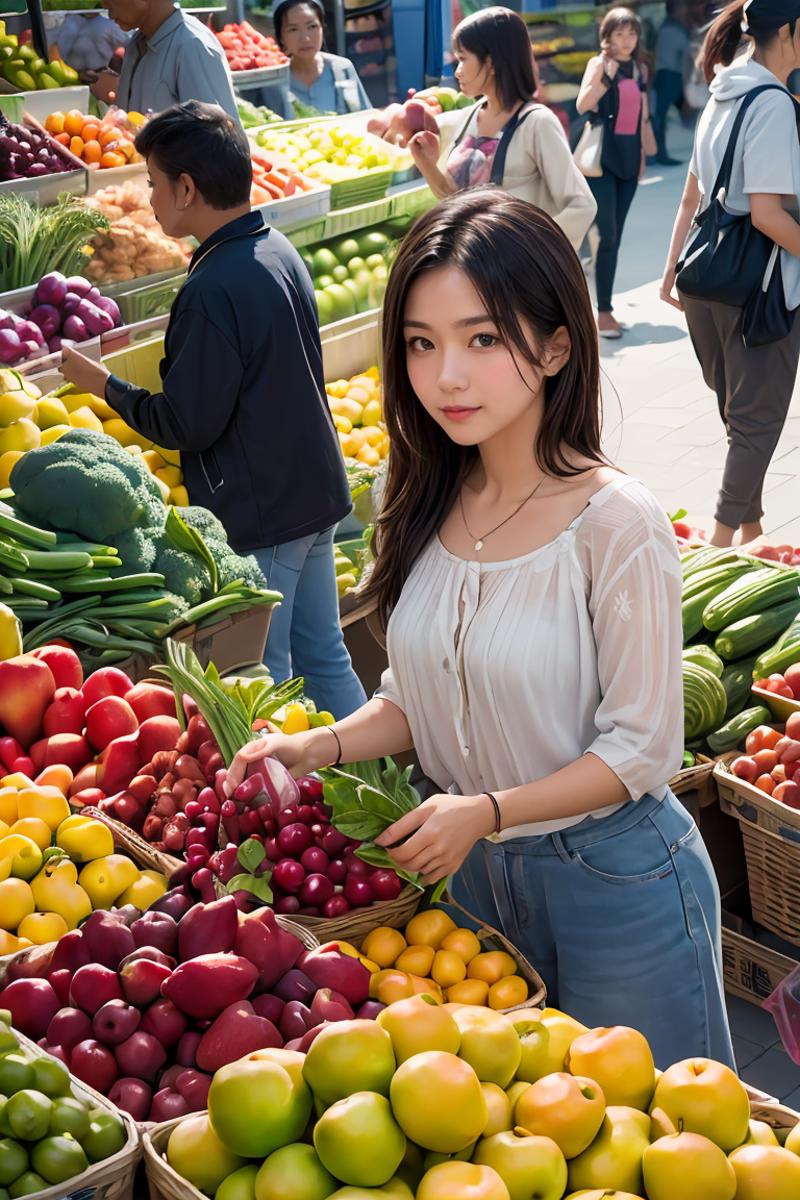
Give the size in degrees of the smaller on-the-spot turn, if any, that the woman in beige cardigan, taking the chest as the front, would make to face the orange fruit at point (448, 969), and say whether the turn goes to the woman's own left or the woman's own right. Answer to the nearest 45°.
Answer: approximately 45° to the woman's own left

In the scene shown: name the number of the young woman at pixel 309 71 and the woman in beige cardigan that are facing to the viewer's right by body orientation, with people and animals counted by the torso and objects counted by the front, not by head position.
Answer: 0

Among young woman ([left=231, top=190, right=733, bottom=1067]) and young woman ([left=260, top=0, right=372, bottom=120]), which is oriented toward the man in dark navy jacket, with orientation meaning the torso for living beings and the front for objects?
young woman ([left=260, top=0, right=372, bottom=120])

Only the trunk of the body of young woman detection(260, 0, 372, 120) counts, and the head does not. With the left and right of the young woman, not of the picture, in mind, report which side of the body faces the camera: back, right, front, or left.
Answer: front

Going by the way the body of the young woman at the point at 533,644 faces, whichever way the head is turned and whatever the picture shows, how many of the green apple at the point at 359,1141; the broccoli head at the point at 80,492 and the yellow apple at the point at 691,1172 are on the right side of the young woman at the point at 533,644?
1

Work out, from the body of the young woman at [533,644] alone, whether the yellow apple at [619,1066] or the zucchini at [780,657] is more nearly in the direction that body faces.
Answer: the yellow apple

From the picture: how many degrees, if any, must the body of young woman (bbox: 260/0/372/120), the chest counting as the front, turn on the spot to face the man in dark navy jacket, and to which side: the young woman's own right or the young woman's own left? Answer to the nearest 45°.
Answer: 0° — they already face them

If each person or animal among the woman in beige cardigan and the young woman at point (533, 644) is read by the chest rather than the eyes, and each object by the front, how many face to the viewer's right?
0

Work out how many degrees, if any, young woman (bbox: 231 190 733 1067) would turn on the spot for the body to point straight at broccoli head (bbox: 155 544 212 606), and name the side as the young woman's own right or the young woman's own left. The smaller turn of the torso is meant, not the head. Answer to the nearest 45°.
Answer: approximately 90° to the young woman's own right

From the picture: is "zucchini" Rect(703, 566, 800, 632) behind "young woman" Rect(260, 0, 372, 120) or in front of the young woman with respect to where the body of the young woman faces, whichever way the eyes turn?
in front

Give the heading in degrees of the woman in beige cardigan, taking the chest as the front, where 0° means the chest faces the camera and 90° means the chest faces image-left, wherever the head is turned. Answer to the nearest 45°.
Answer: approximately 45°

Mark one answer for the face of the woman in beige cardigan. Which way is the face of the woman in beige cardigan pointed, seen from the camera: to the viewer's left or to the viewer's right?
to the viewer's left

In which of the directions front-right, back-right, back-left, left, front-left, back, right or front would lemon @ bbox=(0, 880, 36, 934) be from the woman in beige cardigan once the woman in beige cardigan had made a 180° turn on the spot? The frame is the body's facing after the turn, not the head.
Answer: back-right

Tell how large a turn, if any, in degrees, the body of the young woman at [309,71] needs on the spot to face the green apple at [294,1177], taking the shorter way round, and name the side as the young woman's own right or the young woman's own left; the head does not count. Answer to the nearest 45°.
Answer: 0° — they already face it

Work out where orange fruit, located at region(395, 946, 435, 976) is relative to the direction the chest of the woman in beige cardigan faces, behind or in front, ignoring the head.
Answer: in front

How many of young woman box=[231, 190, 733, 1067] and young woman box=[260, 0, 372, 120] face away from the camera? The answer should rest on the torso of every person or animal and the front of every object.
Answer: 0
